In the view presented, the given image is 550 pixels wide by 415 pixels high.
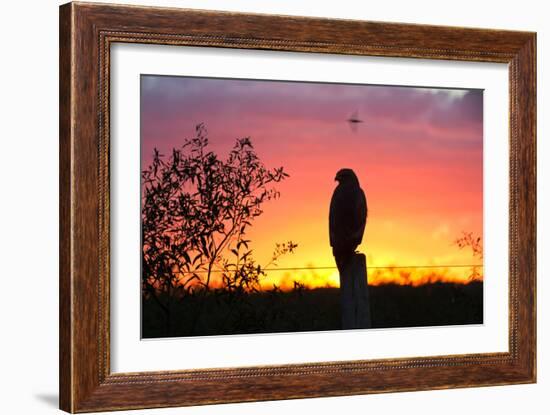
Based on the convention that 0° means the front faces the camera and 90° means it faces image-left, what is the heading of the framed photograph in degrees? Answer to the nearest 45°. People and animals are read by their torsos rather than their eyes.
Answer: approximately 315°

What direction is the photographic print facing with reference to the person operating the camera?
facing the viewer and to the right of the viewer
